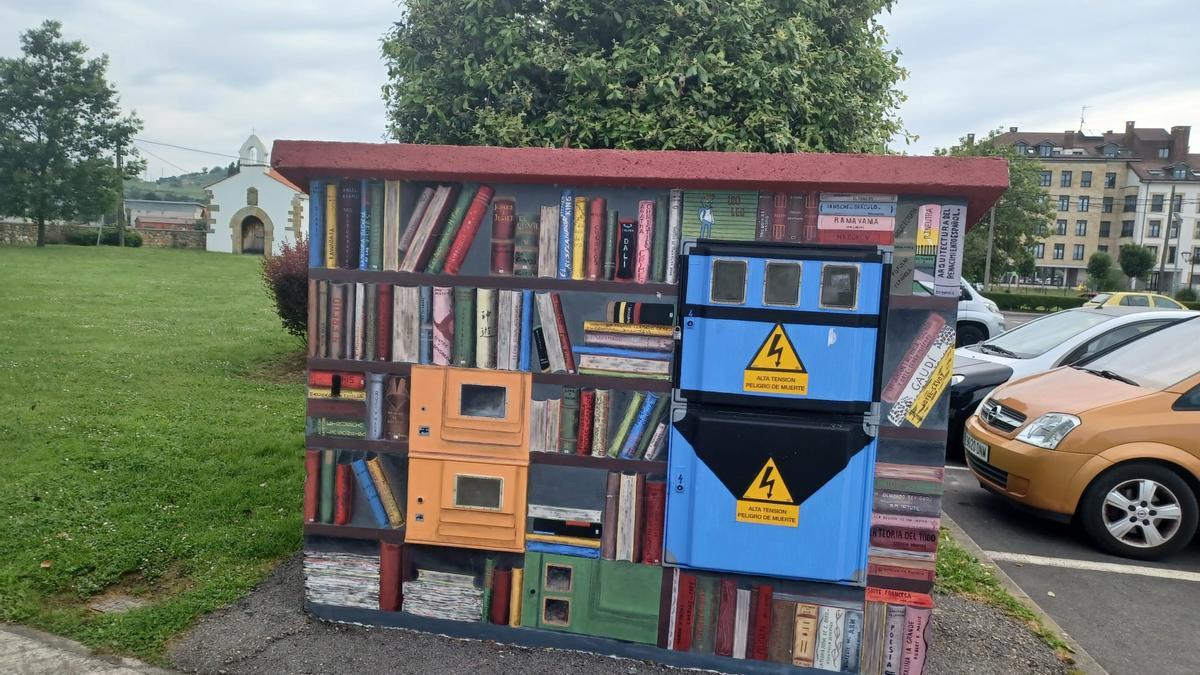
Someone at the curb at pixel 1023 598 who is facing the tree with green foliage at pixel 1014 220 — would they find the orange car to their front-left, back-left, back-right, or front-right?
front-right

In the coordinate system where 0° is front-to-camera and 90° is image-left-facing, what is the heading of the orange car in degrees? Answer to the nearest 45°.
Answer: approximately 45°

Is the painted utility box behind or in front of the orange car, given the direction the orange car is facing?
in front

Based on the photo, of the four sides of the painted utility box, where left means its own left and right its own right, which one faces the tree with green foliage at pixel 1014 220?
back

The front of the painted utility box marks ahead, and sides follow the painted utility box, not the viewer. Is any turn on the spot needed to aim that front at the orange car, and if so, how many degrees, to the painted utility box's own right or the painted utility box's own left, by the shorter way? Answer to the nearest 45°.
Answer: approximately 135° to the painted utility box's own left

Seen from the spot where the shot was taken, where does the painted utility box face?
facing the viewer

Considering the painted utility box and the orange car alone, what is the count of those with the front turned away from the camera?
0

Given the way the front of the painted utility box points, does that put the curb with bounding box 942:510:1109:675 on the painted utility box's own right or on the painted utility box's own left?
on the painted utility box's own left

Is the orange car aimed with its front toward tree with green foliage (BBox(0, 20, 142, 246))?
no

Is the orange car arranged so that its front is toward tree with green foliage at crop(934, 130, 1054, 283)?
no

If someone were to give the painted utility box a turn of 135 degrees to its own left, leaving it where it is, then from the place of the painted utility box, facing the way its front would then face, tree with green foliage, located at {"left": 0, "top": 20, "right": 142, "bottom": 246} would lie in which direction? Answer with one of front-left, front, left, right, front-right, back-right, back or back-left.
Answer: left
